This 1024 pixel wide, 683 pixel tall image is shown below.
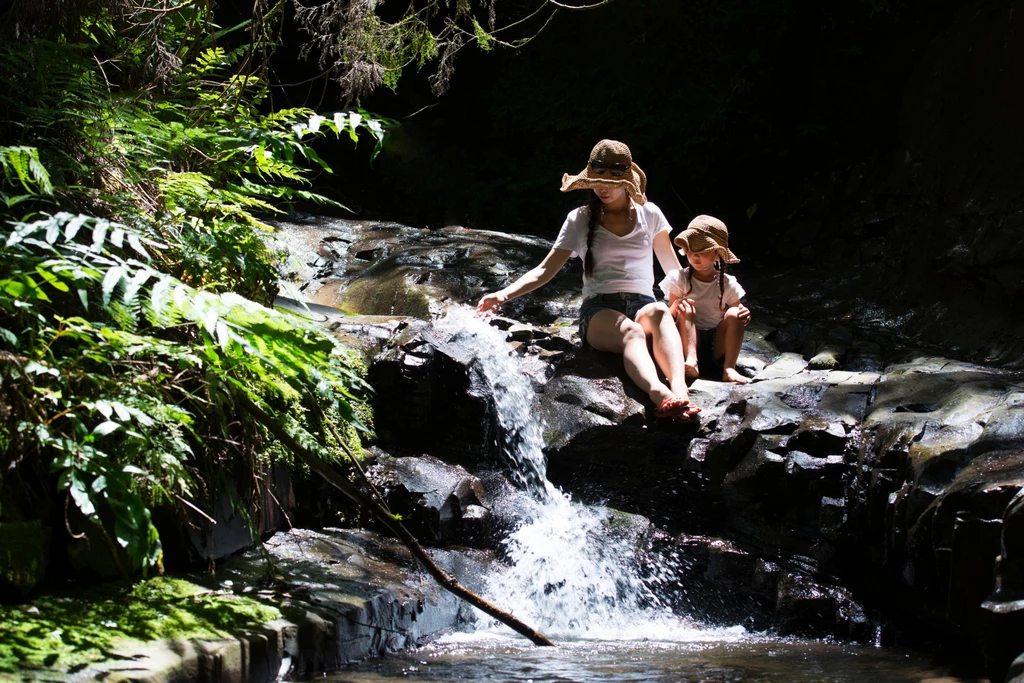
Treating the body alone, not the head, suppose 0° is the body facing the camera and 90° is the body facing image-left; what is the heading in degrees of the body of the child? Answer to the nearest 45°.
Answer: approximately 0°

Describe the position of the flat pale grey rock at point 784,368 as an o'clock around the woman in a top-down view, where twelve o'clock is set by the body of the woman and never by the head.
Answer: The flat pale grey rock is roughly at 10 o'clock from the woman.

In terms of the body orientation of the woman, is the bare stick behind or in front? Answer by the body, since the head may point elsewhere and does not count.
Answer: in front

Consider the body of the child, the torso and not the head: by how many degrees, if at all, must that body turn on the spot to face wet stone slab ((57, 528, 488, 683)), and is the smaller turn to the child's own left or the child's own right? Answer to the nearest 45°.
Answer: approximately 45° to the child's own right

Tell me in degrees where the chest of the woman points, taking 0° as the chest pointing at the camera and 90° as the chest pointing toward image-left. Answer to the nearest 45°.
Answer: approximately 0°

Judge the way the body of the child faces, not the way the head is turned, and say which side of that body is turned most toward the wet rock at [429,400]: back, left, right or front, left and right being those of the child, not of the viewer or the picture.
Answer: right

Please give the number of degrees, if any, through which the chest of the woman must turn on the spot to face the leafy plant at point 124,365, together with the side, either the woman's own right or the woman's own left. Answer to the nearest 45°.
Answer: approximately 45° to the woman's own right

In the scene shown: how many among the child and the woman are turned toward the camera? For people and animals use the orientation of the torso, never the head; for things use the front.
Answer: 2
